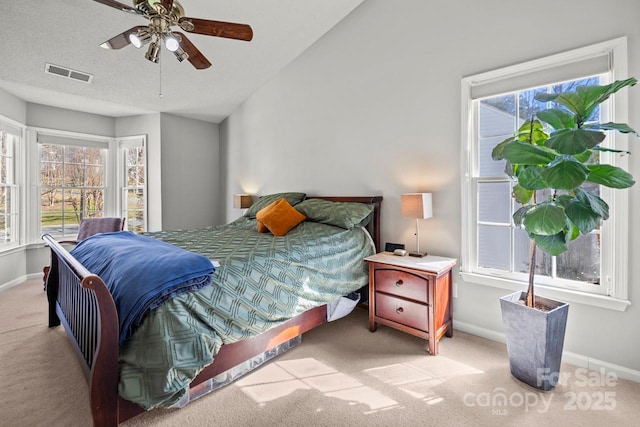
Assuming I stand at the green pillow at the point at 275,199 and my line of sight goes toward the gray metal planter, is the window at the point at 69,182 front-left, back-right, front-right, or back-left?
back-right

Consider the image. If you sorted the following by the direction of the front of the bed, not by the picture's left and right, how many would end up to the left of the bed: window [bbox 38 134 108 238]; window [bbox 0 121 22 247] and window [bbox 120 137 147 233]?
0

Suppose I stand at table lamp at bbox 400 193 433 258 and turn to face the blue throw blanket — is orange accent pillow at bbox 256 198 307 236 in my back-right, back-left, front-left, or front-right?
front-right

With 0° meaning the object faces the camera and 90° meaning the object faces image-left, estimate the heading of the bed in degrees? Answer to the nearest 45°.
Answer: approximately 45°

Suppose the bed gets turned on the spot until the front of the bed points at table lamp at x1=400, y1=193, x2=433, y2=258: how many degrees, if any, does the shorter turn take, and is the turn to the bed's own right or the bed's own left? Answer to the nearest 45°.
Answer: approximately 135° to the bed's own left

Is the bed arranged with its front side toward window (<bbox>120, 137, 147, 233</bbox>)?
no

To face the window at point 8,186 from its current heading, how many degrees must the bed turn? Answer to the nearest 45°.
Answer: approximately 90° to its right

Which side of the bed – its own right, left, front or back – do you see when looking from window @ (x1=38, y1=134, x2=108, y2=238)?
right

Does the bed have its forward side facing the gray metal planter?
no
